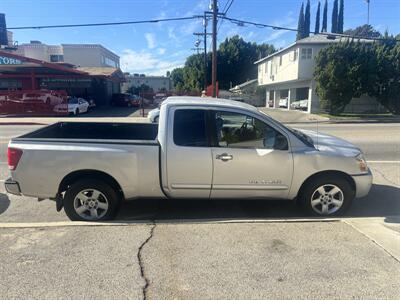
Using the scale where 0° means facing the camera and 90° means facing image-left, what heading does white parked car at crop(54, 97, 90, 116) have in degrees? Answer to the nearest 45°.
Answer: approximately 45°

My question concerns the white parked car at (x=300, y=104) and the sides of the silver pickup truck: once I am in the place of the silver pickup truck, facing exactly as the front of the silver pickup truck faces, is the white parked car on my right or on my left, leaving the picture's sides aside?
on my left

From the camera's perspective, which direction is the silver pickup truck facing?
to the viewer's right

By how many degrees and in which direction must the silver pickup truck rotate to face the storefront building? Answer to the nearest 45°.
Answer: approximately 135° to its left

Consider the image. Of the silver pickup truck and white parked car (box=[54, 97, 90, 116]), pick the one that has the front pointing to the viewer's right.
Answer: the silver pickup truck

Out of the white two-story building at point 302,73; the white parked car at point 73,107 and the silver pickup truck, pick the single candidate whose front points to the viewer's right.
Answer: the silver pickup truck

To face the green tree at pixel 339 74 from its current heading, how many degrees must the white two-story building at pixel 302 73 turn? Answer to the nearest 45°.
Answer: approximately 90° to its left

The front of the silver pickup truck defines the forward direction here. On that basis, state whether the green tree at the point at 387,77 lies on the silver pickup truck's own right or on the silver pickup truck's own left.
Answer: on the silver pickup truck's own left

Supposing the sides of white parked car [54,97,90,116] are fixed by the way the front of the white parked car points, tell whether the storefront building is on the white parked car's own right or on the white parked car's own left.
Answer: on the white parked car's own right
